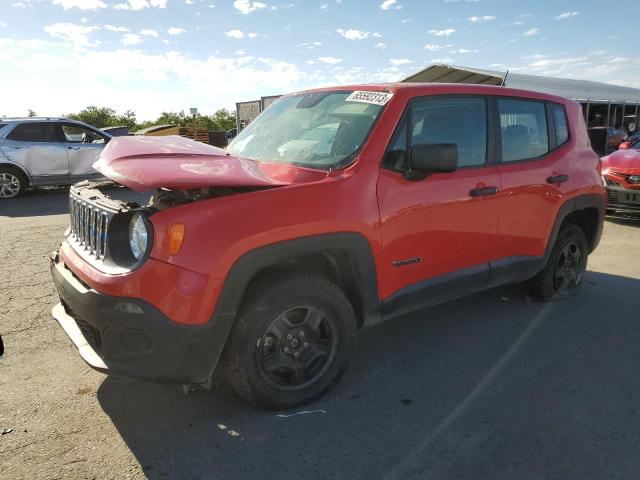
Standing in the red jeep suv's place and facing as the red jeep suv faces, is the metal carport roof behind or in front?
behind

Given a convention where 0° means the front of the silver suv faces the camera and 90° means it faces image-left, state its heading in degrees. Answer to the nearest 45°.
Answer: approximately 270°

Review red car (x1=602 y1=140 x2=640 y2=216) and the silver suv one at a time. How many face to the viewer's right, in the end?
1

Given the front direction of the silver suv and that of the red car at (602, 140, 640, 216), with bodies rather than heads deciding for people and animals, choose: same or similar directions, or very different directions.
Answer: very different directions

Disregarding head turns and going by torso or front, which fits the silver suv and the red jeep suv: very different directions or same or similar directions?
very different directions

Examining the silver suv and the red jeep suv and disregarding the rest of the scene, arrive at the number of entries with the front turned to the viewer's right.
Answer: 1

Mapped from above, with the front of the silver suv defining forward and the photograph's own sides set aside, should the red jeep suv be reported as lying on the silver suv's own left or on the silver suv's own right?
on the silver suv's own right

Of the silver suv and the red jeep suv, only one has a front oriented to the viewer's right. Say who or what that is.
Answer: the silver suv

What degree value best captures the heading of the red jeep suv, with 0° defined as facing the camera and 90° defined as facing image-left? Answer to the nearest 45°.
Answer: approximately 45°
